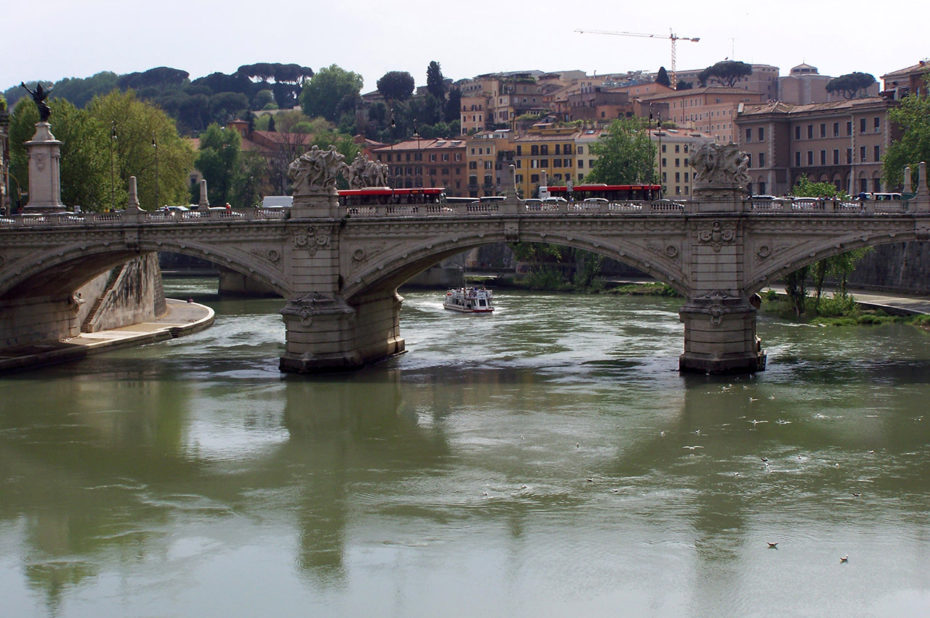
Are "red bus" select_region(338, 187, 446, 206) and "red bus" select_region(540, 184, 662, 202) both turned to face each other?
yes

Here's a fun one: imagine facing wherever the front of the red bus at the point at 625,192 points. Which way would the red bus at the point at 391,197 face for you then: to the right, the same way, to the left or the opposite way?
the opposite way

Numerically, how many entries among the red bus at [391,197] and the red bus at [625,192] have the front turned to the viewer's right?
1

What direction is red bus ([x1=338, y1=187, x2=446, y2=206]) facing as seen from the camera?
to the viewer's right

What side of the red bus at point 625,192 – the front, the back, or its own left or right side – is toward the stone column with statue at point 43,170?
front

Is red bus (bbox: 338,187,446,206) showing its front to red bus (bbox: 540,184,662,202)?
yes

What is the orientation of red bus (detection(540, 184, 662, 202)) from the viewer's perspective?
to the viewer's left
